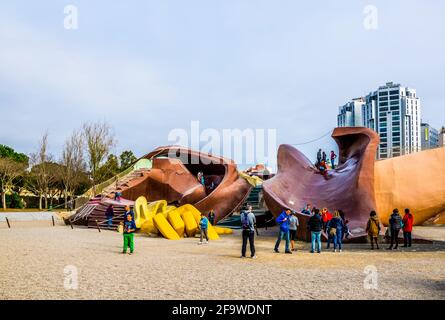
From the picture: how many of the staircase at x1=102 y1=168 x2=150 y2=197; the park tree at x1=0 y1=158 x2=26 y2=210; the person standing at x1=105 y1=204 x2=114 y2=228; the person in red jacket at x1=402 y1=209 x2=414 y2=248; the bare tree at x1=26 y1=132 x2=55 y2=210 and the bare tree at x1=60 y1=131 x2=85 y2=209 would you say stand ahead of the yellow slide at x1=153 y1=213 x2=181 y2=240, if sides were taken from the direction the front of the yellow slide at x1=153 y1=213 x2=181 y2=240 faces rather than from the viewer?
1

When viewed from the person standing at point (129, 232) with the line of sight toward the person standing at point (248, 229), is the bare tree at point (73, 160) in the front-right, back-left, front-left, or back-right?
back-left

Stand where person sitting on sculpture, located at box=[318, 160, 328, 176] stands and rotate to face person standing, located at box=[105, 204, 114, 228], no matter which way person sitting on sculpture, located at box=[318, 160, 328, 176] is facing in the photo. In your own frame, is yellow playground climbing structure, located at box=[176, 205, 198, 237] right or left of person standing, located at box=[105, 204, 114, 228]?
left
